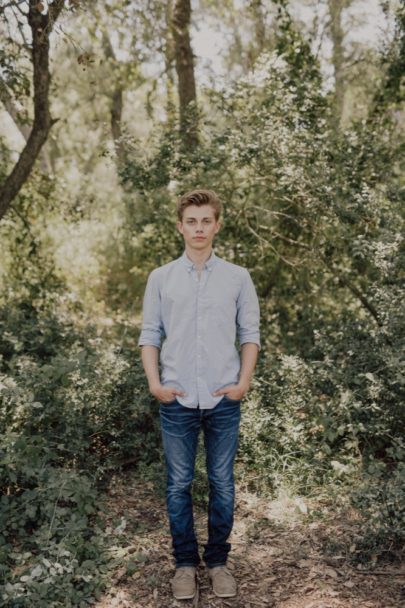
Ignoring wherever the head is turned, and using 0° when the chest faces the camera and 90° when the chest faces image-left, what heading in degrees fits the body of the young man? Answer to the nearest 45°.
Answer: approximately 0°
